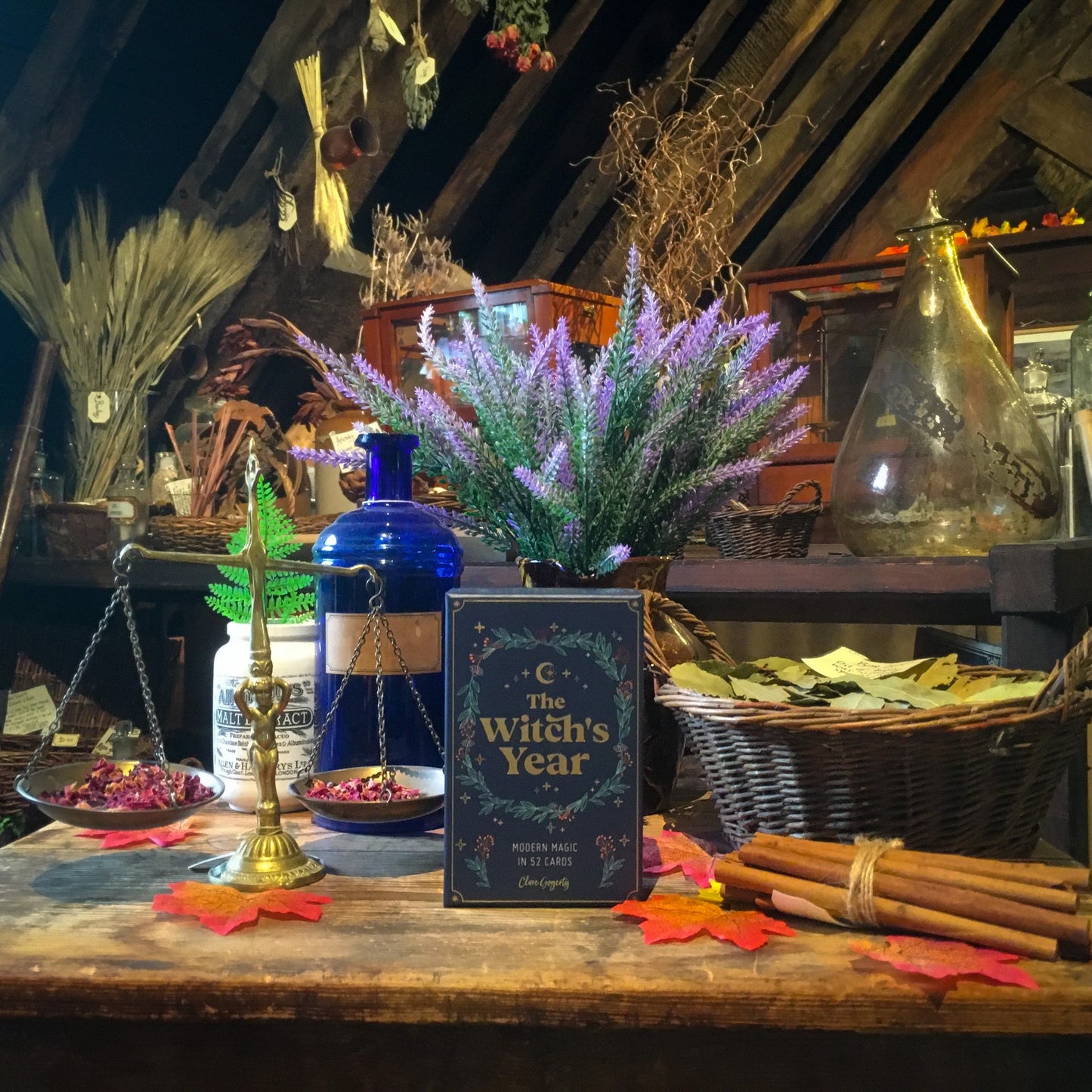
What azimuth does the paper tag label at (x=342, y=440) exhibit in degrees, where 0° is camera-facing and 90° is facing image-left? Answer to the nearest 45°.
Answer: approximately 0°

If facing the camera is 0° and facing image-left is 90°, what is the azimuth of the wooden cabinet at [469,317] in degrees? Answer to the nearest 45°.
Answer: approximately 45°

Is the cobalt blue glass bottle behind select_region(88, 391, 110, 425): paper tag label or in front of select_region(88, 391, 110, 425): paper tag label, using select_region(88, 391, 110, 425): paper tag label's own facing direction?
in front

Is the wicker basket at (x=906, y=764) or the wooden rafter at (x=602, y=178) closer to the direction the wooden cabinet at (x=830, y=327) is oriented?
the wicker basket

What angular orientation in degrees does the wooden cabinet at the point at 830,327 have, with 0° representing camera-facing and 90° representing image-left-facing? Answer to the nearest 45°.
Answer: approximately 45°

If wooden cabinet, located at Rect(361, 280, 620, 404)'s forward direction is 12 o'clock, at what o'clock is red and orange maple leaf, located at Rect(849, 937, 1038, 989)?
The red and orange maple leaf is roughly at 10 o'clock from the wooden cabinet.

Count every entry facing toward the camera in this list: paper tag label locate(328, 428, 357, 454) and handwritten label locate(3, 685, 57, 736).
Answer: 2
